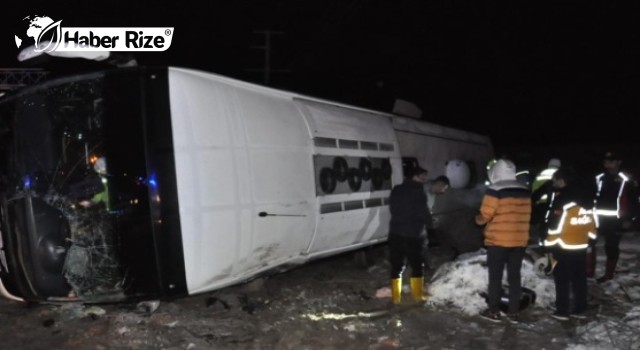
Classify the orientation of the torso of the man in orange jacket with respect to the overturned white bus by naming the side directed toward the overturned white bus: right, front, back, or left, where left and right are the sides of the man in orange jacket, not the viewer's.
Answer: left

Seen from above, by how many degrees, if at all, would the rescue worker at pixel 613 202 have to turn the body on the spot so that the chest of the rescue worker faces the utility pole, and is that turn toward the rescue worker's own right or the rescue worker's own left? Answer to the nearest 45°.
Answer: approximately 90° to the rescue worker's own right

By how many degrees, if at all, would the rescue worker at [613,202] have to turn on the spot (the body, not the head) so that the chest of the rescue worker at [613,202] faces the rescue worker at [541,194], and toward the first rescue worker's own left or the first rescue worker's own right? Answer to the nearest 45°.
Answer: approximately 90° to the first rescue worker's own right

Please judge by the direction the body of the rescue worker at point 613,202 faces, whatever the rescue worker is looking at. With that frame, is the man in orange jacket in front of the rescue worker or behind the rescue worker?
in front

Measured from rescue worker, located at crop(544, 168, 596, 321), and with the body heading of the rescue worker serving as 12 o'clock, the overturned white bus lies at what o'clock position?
The overturned white bus is roughly at 9 o'clock from the rescue worker.

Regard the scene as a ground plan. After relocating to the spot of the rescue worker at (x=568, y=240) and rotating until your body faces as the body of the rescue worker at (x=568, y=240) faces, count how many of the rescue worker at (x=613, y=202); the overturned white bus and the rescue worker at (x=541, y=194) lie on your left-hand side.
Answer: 1

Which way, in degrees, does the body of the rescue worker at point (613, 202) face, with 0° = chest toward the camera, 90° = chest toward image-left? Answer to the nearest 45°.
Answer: approximately 45°

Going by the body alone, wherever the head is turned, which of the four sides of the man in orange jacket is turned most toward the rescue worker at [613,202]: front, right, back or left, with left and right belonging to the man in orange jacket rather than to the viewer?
right

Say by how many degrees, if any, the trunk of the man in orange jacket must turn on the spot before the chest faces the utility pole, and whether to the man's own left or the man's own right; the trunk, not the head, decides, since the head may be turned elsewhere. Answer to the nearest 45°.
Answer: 0° — they already face it

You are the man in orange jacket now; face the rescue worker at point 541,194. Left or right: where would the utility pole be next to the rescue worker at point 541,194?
left

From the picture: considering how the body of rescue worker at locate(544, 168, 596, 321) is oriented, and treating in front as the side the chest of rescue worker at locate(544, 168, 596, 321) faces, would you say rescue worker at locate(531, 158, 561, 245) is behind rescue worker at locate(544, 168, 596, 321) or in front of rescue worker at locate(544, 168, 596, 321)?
in front

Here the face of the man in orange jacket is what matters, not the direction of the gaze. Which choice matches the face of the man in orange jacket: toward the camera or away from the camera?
away from the camera
